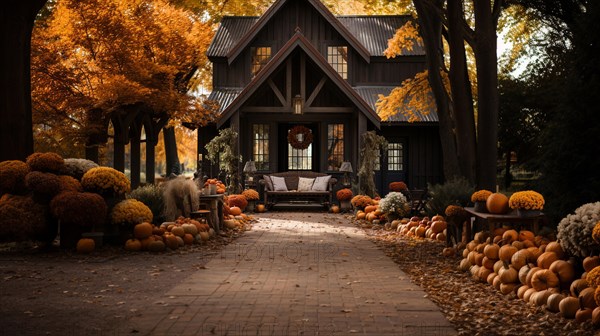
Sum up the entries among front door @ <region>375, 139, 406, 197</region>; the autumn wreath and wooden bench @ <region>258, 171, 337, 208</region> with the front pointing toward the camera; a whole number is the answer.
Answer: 3

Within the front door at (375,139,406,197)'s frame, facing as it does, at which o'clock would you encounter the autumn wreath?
The autumn wreath is roughly at 2 o'clock from the front door.

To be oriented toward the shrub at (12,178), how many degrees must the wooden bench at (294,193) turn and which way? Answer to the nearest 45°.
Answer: approximately 45° to its right

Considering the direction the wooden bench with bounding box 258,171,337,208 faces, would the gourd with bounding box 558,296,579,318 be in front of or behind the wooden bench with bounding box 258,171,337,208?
in front

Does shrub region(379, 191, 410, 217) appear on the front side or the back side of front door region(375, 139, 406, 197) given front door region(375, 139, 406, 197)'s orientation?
on the front side

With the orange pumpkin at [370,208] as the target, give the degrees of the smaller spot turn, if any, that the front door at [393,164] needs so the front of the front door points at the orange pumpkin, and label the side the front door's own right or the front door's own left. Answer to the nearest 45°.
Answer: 0° — it already faces it

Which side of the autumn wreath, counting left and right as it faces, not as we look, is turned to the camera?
front

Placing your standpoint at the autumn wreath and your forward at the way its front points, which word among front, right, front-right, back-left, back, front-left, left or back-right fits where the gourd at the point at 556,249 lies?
front

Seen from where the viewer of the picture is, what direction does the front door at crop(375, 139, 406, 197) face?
facing the viewer

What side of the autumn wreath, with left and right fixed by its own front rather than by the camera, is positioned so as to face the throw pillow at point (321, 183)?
front

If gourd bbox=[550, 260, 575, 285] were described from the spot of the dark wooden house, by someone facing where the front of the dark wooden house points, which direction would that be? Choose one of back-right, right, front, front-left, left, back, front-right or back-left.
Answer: front

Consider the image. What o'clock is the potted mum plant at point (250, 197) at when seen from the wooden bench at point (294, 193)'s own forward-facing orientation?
The potted mum plant is roughly at 2 o'clock from the wooden bench.

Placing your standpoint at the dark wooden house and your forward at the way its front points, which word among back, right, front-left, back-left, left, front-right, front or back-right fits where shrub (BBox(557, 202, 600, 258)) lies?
front

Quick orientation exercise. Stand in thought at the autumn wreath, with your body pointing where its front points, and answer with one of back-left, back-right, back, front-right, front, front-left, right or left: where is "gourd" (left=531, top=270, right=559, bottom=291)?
front

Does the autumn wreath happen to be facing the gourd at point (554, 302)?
yes
